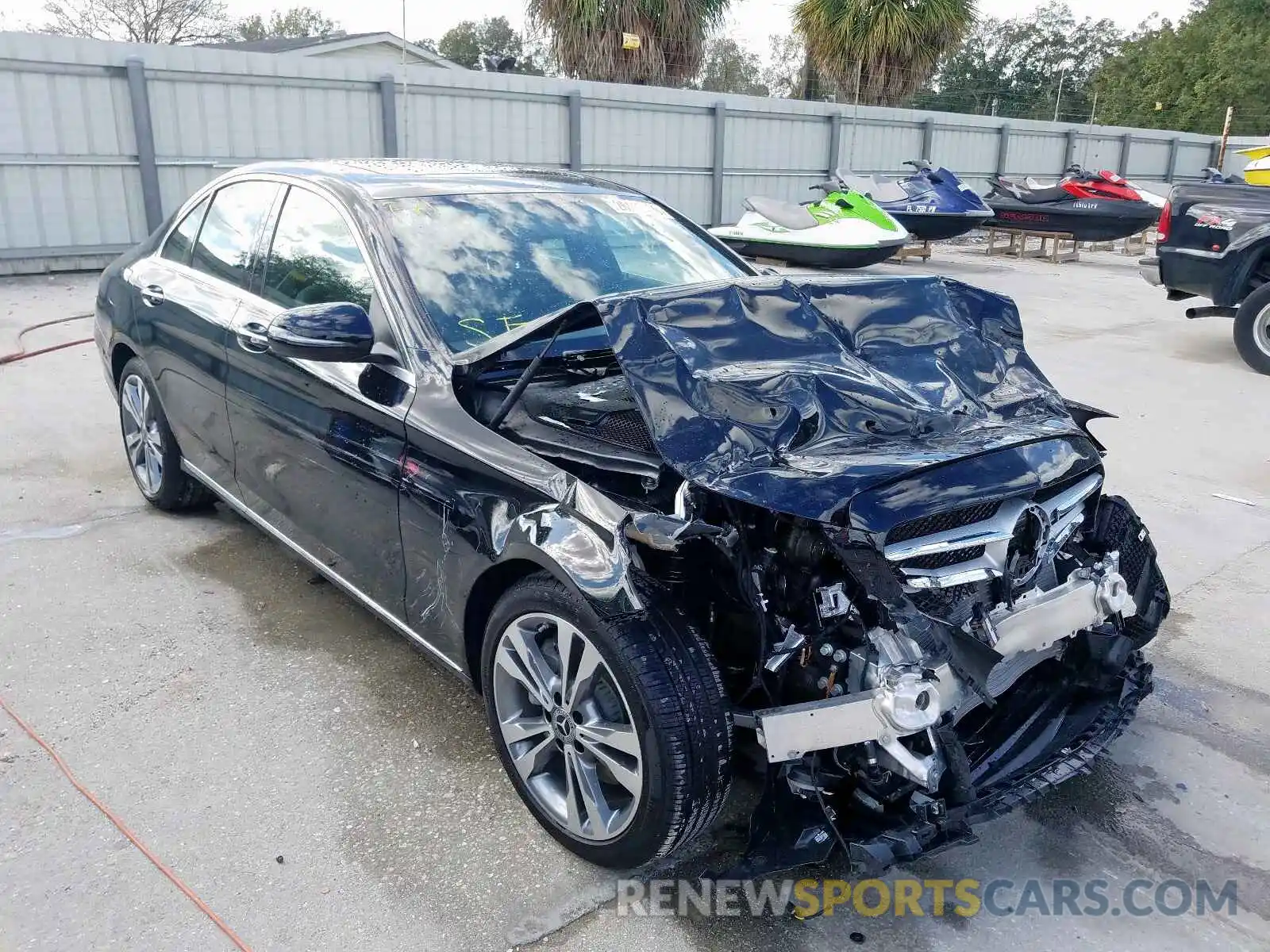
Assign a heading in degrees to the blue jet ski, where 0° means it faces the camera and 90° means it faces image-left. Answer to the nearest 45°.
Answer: approximately 315°

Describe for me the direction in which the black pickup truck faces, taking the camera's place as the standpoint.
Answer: facing to the right of the viewer

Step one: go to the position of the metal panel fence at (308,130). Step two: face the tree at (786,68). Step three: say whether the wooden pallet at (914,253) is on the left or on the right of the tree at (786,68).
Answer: right

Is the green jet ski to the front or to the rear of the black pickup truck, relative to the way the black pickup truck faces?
to the rear

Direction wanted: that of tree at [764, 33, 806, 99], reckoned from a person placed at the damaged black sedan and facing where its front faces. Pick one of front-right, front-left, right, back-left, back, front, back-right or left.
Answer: back-left

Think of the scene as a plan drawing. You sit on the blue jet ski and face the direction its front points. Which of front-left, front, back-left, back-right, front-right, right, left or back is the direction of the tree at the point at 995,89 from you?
back-left

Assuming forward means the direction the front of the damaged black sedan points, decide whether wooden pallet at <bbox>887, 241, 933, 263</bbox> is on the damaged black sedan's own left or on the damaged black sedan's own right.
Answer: on the damaged black sedan's own left

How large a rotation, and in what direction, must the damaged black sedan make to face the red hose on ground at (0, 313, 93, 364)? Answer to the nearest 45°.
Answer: approximately 180°
